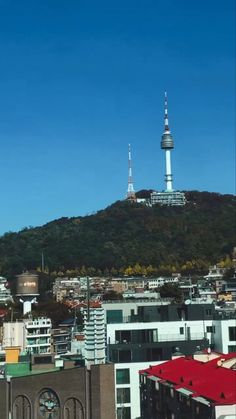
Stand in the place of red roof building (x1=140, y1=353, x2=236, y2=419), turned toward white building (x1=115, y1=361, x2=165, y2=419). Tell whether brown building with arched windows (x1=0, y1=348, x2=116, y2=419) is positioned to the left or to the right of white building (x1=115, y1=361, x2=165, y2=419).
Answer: left

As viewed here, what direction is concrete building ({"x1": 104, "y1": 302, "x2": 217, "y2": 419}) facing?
toward the camera

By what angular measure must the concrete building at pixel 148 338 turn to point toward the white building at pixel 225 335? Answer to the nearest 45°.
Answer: approximately 90° to its left

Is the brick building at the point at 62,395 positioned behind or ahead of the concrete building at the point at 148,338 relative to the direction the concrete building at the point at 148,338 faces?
ahead
